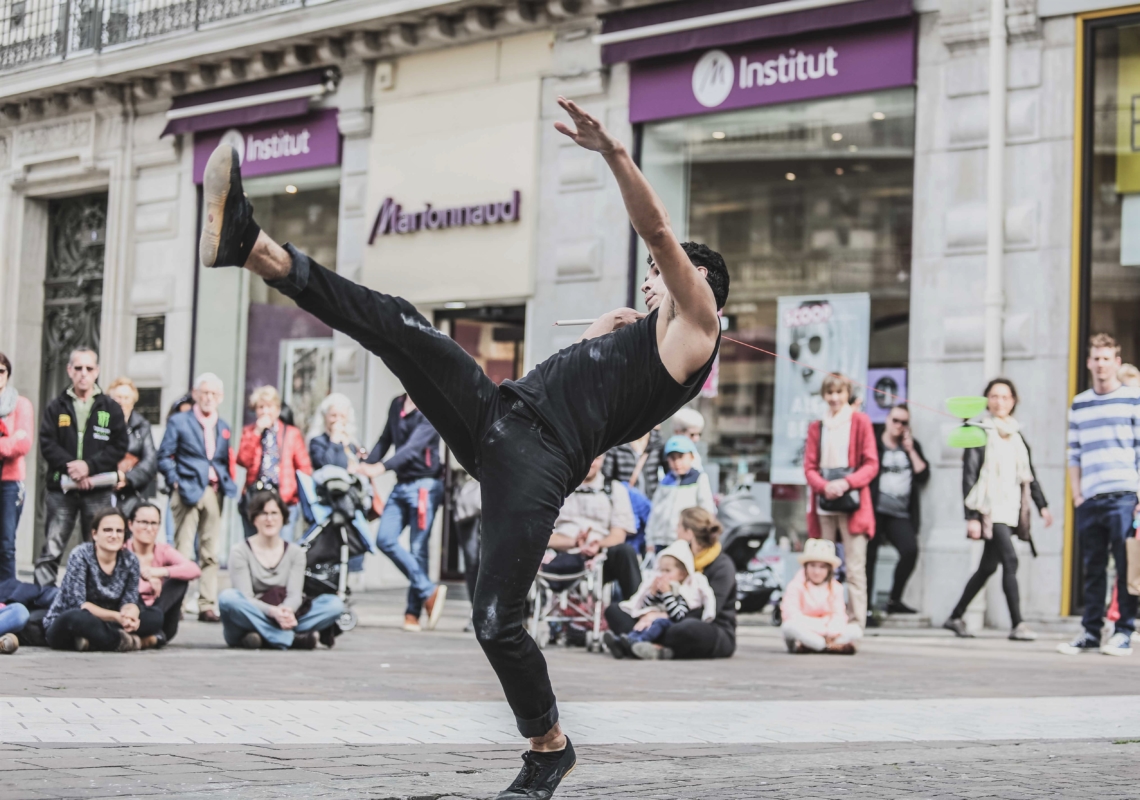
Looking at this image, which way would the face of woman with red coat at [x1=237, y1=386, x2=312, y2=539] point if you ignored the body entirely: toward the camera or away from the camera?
toward the camera

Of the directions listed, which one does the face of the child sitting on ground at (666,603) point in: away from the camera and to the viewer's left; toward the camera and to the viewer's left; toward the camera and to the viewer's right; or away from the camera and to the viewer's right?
toward the camera and to the viewer's left

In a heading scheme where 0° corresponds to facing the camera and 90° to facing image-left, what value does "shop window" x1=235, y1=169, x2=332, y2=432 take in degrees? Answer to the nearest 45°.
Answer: approximately 0°

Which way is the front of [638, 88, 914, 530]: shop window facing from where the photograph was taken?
facing the viewer

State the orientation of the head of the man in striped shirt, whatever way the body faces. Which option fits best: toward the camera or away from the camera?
toward the camera

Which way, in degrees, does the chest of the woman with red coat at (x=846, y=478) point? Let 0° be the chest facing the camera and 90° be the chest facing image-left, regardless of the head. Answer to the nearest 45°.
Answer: approximately 0°

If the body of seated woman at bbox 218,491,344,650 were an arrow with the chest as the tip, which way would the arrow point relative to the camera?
toward the camera

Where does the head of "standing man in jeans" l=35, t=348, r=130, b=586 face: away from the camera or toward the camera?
toward the camera

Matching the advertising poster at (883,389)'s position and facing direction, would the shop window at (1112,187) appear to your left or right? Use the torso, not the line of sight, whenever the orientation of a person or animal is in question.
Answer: on your left

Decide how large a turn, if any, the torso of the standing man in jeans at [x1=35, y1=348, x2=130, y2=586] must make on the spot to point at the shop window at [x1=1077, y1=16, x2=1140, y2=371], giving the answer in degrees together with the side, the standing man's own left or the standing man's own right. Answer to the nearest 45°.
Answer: approximately 90° to the standing man's own left

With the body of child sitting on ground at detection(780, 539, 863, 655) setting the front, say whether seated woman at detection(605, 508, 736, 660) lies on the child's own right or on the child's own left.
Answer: on the child's own right

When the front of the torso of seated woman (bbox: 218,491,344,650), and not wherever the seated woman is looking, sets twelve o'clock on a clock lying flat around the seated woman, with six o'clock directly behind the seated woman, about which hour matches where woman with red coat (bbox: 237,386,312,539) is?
The woman with red coat is roughly at 6 o'clock from the seated woman.

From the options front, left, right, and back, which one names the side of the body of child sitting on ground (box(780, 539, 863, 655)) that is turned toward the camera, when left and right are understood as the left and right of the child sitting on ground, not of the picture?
front

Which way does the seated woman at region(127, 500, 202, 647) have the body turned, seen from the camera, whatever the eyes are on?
toward the camera

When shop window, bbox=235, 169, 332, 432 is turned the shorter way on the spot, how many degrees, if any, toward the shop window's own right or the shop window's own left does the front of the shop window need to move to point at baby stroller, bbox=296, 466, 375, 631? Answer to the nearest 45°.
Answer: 0° — it already faces it
